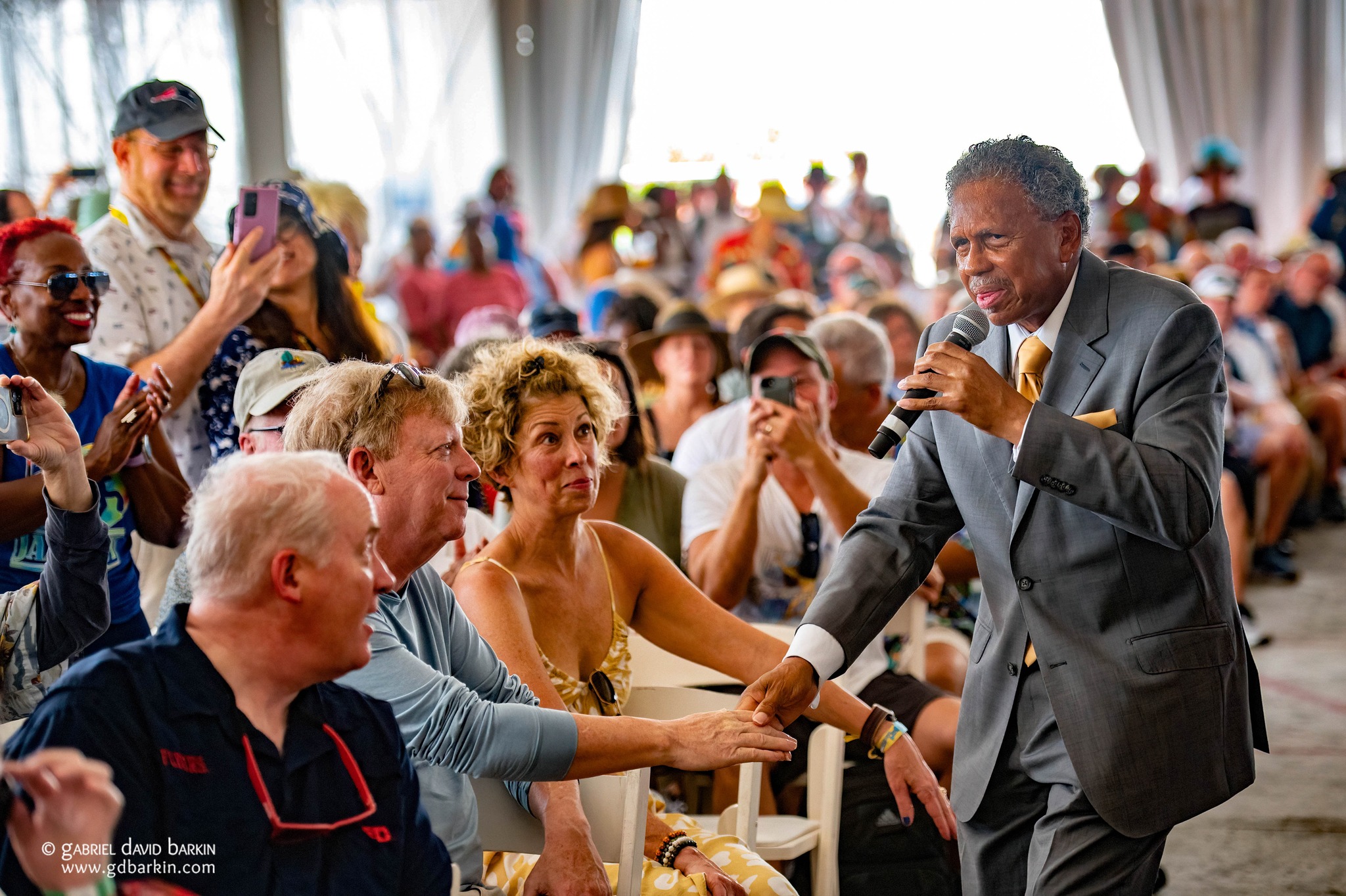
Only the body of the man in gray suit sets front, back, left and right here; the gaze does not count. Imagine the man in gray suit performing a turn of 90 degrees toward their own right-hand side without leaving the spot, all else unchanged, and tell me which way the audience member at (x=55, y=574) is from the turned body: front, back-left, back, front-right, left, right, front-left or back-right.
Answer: front-left

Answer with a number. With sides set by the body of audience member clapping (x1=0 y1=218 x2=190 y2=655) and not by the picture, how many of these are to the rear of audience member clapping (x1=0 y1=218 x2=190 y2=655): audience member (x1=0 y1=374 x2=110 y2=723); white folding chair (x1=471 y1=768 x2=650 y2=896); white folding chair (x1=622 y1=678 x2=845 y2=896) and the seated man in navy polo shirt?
0

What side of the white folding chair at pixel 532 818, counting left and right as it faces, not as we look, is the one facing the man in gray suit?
left

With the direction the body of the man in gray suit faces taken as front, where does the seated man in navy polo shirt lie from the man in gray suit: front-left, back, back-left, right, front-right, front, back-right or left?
front

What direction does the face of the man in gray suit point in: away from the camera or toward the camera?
toward the camera

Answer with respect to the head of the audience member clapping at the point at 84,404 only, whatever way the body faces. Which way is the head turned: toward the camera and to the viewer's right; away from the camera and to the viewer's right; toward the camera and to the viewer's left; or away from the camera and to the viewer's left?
toward the camera and to the viewer's right

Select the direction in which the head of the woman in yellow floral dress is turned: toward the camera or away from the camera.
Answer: toward the camera

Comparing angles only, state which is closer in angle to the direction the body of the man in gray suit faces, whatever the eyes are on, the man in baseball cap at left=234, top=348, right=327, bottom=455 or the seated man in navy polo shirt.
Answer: the seated man in navy polo shirt

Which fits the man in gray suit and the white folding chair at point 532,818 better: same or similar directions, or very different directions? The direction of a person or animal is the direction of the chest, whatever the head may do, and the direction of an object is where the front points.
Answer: same or similar directions

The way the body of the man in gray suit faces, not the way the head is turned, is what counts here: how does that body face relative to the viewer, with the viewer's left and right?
facing the viewer and to the left of the viewer

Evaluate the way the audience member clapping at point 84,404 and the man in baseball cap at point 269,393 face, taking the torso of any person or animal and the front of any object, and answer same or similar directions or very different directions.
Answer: same or similar directions

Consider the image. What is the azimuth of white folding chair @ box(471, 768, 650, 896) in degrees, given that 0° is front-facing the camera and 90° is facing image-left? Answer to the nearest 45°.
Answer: approximately 45°

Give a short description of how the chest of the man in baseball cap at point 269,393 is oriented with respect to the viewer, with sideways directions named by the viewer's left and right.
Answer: facing the viewer and to the right of the viewer
